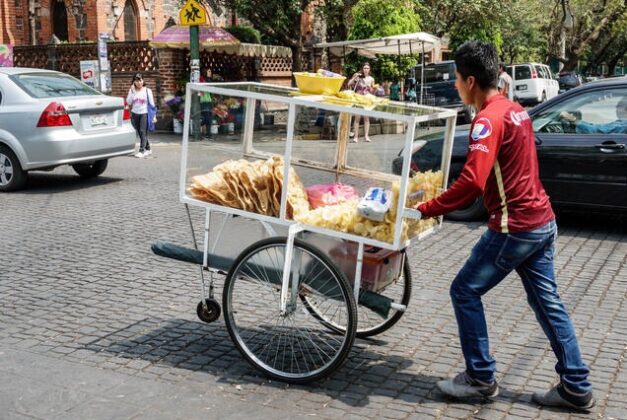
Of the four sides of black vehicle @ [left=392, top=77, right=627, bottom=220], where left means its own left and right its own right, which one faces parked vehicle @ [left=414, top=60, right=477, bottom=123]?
right

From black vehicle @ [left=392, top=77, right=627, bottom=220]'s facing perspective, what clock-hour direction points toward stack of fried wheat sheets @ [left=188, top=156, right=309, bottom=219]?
The stack of fried wheat sheets is roughly at 10 o'clock from the black vehicle.

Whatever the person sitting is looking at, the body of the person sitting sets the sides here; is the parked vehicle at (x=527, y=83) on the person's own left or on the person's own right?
on the person's own right

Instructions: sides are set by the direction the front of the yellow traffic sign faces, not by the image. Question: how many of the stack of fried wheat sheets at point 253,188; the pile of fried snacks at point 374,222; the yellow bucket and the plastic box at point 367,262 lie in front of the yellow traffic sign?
4

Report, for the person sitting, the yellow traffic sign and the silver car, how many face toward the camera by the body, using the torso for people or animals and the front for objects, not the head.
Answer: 1

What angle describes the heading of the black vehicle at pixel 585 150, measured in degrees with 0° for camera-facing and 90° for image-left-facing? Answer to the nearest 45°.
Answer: approximately 90°

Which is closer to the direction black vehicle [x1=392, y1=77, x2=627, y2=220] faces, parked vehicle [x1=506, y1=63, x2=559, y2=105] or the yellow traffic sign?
the yellow traffic sign

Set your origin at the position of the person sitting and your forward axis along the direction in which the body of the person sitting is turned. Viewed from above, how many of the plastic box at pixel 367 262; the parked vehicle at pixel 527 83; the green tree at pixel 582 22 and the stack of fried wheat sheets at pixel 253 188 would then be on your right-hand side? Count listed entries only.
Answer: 2

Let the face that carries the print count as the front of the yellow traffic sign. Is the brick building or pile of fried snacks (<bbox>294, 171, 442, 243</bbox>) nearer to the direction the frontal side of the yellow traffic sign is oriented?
the pile of fried snacks

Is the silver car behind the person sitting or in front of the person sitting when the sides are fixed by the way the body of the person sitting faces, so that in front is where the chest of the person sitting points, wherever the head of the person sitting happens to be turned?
in front

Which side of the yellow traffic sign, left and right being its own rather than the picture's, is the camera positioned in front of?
front

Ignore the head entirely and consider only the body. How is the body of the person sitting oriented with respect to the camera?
to the viewer's left

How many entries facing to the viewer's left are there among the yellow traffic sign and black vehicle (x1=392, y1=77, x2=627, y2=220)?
1

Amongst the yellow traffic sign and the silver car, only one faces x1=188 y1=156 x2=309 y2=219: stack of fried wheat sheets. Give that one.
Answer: the yellow traffic sign

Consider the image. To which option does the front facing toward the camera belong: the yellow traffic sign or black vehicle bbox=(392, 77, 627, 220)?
the yellow traffic sign
